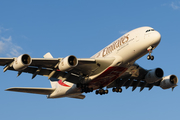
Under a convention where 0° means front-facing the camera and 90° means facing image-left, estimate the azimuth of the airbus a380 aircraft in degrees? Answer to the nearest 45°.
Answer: approximately 315°
